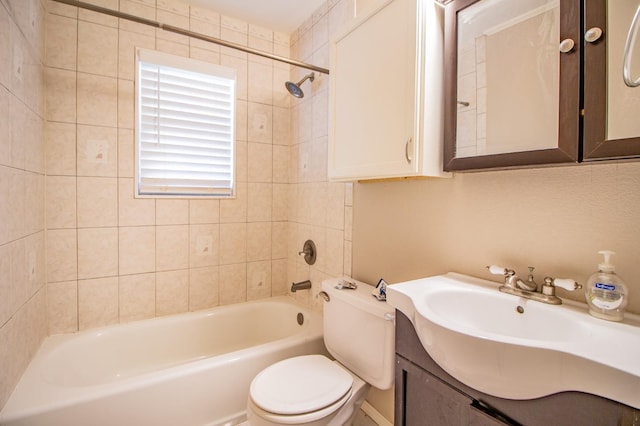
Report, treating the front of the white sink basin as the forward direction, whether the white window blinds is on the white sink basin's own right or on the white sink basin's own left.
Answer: on the white sink basin's own right

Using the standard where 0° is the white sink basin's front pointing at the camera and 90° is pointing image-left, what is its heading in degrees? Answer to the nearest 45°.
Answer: approximately 45°

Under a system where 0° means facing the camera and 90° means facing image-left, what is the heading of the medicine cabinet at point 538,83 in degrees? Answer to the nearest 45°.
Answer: approximately 45°

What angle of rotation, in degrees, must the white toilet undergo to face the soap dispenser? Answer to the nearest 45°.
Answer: approximately 90° to its left

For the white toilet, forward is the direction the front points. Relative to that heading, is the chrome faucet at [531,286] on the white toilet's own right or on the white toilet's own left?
on the white toilet's own left

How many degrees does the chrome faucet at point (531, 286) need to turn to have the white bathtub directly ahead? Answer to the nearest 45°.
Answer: approximately 45° to its right
